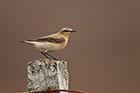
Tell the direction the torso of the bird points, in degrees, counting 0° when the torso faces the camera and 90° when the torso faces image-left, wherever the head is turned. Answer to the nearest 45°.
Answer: approximately 270°
